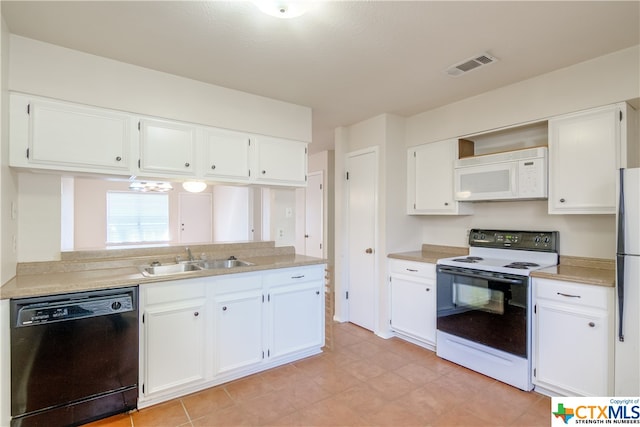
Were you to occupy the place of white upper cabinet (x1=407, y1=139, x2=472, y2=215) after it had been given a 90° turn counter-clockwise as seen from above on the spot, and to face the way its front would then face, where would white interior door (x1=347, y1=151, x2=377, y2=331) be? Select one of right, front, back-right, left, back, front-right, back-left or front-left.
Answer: back-right

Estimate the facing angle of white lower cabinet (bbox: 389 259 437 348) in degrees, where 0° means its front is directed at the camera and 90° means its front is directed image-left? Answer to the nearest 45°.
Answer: approximately 45°

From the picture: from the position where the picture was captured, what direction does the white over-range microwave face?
facing the viewer and to the left of the viewer

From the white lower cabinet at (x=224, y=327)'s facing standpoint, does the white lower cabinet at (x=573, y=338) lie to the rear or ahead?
ahead

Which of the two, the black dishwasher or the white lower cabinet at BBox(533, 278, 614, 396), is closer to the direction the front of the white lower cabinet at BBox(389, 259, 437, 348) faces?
the black dishwasher

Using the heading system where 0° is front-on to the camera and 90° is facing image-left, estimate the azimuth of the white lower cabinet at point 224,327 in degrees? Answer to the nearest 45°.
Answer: approximately 315°

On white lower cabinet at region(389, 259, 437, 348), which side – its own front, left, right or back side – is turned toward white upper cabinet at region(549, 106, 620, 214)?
left

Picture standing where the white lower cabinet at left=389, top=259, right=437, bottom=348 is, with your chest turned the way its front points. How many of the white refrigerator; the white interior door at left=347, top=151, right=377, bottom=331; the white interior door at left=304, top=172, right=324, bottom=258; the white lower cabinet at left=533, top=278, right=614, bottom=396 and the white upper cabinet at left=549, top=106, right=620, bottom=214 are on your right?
2
